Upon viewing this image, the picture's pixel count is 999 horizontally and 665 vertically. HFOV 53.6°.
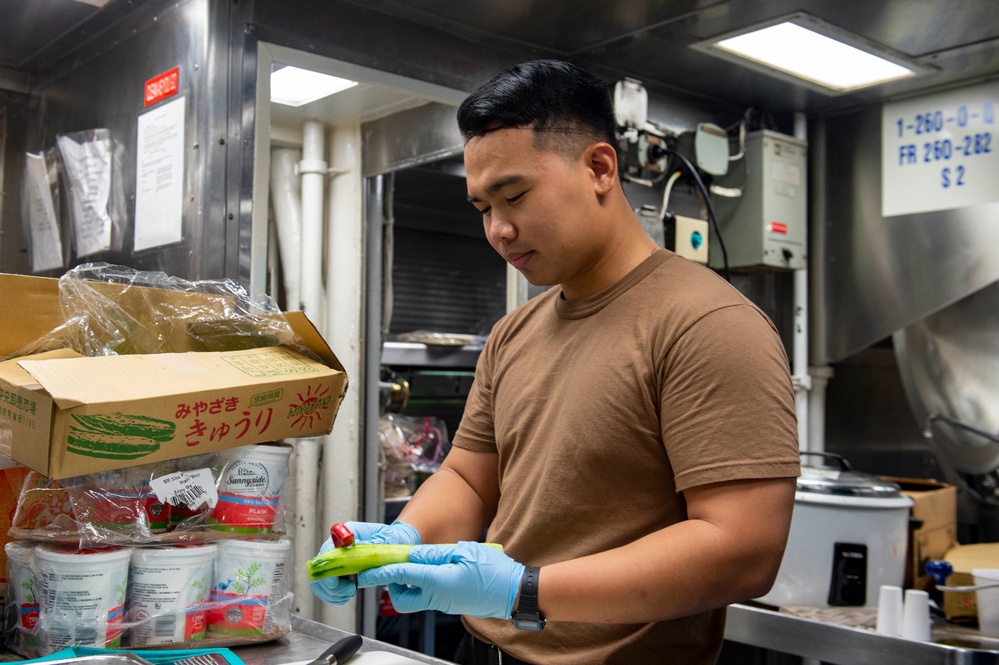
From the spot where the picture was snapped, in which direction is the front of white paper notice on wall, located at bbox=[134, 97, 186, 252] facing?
facing the viewer and to the left of the viewer

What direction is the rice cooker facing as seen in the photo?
toward the camera

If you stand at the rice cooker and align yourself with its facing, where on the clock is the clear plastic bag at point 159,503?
The clear plastic bag is roughly at 1 o'clock from the rice cooker.

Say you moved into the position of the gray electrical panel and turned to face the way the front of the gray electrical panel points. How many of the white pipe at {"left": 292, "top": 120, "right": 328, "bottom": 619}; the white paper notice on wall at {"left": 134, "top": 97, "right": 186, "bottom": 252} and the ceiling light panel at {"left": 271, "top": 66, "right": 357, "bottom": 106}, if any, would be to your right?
3

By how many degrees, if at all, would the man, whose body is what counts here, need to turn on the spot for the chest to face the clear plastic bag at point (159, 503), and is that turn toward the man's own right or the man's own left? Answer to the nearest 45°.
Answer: approximately 45° to the man's own right

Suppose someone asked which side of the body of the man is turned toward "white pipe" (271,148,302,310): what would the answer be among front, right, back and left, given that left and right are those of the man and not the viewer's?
right

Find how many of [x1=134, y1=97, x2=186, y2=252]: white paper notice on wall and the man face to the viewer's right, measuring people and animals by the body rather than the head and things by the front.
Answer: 0

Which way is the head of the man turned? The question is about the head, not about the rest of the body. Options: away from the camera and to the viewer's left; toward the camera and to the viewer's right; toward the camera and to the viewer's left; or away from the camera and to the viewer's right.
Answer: toward the camera and to the viewer's left
